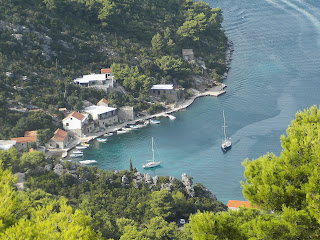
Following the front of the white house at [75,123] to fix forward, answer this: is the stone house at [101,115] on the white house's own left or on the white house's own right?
on the white house's own left

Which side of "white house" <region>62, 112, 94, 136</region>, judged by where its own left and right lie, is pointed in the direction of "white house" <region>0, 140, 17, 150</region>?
right

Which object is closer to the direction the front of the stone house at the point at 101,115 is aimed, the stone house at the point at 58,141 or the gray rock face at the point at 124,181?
the gray rock face

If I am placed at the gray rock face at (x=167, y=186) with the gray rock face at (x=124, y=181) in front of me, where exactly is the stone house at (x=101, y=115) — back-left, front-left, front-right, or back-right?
front-right

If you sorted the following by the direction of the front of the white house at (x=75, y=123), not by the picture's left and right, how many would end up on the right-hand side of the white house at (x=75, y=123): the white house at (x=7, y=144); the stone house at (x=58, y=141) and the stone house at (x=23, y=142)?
3

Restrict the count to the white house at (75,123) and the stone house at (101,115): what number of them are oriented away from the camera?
0

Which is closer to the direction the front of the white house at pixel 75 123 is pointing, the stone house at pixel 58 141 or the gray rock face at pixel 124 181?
the gray rock face

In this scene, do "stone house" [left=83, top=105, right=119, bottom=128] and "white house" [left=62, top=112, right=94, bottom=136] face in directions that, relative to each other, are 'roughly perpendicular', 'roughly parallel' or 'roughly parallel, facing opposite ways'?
roughly parallel

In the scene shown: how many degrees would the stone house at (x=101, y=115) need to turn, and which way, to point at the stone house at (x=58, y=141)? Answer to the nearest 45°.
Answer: approximately 90° to its right

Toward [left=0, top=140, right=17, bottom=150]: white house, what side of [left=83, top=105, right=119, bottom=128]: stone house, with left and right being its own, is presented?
right

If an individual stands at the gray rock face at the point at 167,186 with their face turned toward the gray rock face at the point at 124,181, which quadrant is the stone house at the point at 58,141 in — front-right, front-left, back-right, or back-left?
front-right

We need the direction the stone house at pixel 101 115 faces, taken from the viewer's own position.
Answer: facing the viewer and to the right of the viewer

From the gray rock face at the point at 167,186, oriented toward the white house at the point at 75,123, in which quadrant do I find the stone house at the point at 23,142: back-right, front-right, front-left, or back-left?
front-left
